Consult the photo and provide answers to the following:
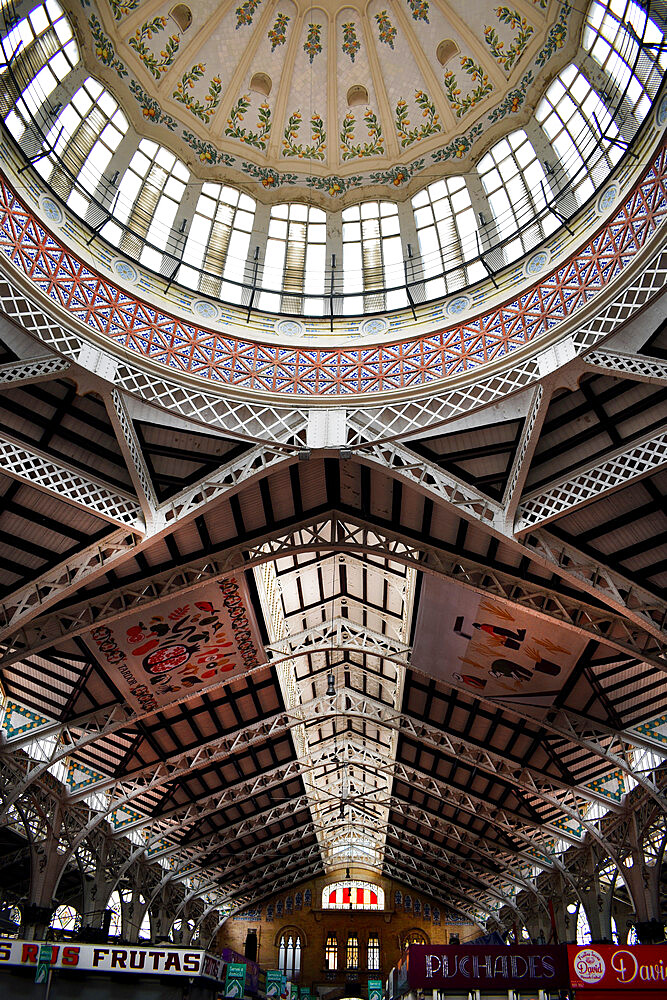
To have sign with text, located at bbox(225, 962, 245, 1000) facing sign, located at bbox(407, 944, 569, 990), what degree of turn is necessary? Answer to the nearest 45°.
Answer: approximately 90° to its left

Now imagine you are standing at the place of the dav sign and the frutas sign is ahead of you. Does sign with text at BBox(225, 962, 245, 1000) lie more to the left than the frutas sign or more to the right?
right

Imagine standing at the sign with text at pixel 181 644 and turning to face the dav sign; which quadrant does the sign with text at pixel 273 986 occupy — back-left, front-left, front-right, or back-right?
back-left

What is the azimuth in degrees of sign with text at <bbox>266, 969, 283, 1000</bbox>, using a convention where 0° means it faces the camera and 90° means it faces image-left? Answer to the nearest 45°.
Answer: approximately 0°

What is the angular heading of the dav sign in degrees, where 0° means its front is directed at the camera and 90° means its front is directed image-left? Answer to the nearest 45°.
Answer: approximately 0°

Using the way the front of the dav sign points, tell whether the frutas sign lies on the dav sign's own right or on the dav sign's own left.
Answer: on the dav sign's own right
